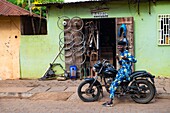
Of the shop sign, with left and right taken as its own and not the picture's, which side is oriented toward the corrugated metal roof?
right

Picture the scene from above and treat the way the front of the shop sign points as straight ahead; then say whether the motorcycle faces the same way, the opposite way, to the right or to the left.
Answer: to the right

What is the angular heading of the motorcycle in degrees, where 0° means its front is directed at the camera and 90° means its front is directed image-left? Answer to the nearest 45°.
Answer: approximately 90°

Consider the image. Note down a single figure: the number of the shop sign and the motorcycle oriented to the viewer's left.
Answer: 1

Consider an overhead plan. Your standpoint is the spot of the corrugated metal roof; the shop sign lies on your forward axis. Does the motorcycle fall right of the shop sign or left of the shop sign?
right

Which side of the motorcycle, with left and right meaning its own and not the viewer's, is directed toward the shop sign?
right

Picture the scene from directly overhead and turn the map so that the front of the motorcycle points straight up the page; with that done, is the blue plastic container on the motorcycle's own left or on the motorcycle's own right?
on the motorcycle's own right
